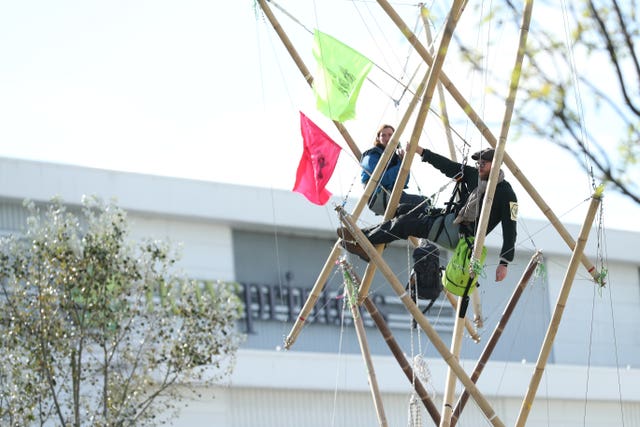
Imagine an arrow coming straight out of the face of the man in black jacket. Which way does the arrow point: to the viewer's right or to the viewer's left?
to the viewer's left

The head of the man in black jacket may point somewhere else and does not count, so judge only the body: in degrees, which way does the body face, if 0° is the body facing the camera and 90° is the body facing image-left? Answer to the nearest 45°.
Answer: approximately 45°
